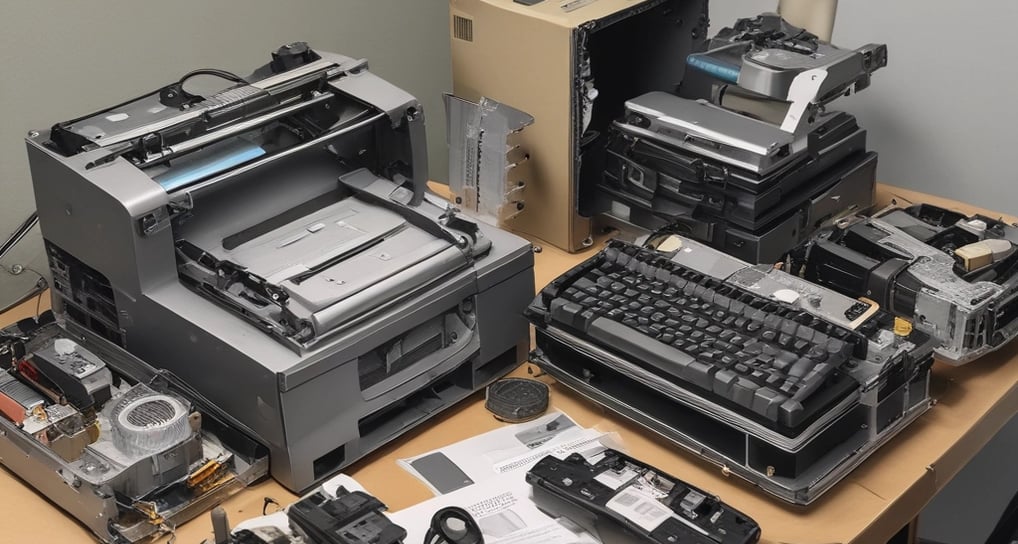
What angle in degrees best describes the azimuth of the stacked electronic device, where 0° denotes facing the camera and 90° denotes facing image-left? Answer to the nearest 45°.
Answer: approximately 45°

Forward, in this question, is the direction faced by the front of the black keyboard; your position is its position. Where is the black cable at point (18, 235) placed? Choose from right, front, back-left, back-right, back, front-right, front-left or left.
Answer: front-right

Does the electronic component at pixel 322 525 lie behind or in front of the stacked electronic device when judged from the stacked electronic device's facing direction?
in front

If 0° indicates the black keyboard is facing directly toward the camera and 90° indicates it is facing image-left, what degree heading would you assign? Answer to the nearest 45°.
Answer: approximately 45°

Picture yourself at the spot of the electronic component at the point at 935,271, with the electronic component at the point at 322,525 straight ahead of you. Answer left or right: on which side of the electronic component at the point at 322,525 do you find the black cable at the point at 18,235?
right

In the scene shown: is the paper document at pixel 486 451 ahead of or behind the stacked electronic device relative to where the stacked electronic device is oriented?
ahead

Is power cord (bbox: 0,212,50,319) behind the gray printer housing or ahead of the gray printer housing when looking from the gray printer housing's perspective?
behind

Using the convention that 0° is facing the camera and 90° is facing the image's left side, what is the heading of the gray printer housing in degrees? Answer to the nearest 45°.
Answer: approximately 315°
